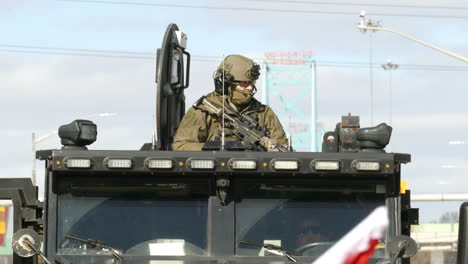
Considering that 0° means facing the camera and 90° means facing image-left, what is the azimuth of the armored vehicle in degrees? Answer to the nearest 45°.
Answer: approximately 0°

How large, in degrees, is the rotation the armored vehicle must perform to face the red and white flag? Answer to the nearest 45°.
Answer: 0° — it already faces it

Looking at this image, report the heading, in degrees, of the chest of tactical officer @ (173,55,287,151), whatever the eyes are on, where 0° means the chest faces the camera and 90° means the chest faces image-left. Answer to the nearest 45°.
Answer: approximately 315°
